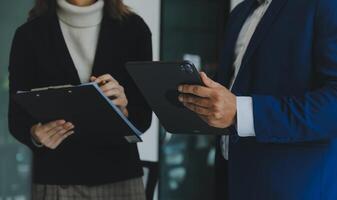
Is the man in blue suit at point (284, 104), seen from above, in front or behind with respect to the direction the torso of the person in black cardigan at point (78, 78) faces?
in front

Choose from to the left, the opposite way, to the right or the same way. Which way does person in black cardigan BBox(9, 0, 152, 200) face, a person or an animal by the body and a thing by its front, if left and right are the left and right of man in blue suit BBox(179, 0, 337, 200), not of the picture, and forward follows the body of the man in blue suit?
to the left

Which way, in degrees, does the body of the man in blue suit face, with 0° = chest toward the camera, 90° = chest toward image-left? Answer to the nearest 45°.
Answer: approximately 45°

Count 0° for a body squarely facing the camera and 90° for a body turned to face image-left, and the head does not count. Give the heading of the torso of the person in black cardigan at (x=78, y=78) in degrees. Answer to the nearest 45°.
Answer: approximately 0°

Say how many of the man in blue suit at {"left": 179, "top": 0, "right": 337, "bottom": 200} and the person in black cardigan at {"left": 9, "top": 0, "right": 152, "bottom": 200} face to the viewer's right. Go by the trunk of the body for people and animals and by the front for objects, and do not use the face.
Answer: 0
